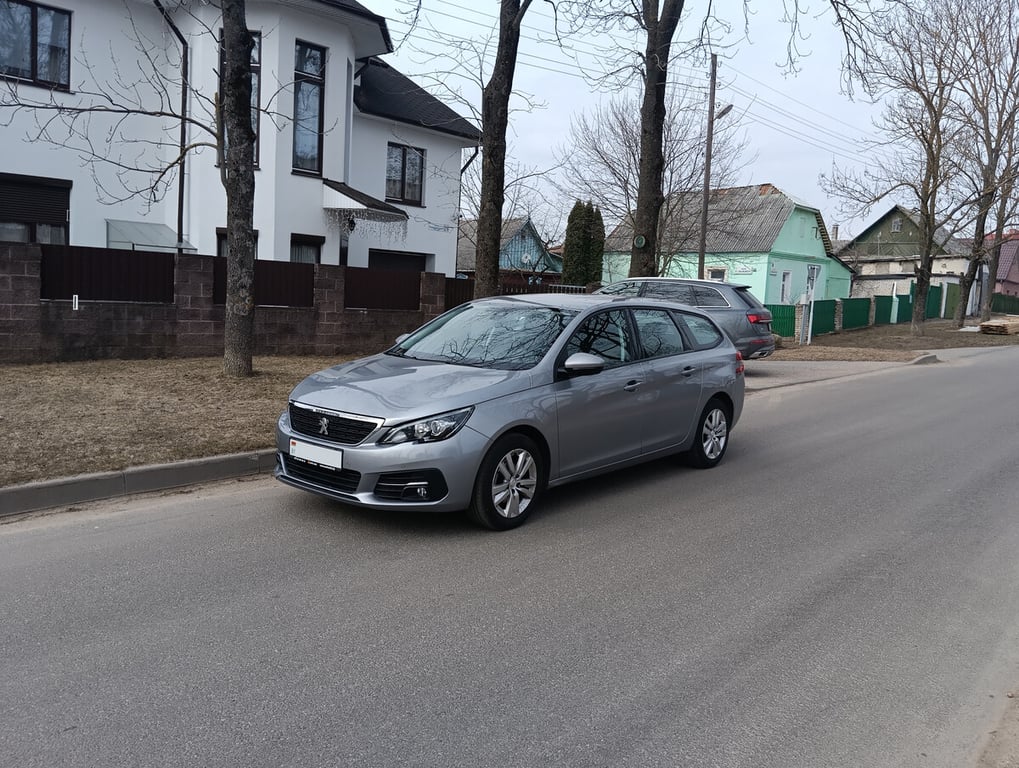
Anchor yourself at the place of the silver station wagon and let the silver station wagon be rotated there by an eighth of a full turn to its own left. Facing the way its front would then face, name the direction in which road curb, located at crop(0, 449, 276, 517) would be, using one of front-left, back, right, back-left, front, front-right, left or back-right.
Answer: right

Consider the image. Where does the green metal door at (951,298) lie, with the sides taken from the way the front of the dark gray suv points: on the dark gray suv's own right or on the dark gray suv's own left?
on the dark gray suv's own right

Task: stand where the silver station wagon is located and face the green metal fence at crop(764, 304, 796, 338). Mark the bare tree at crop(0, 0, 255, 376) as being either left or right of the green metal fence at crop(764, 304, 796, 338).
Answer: left

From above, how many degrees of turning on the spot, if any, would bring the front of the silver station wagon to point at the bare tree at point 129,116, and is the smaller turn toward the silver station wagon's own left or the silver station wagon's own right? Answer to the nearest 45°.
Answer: approximately 90° to the silver station wagon's own right

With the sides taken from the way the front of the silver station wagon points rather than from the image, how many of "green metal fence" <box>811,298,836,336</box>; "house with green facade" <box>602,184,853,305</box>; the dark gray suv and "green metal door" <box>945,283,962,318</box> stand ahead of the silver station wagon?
0

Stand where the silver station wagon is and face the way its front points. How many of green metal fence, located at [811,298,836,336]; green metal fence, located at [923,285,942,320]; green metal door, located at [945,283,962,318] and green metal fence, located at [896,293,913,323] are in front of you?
0

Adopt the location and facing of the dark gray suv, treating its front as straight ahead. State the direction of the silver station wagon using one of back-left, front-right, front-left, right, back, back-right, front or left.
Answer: back-left

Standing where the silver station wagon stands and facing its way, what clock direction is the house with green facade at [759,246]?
The house with green facade is roughly at 5 o'clock from the silver station wagon.

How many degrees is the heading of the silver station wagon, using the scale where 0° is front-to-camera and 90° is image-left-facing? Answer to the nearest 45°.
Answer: approximately 45°

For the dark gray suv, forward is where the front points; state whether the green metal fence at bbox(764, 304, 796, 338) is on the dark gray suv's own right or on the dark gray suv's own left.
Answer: on the dark gray suv's own right

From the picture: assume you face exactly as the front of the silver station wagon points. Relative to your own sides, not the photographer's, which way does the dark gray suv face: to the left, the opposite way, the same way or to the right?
to the right

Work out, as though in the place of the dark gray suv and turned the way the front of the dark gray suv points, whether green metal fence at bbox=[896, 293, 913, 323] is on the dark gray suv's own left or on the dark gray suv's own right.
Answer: on the dark gray suv's own right

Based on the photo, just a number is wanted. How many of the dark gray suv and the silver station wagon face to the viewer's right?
0

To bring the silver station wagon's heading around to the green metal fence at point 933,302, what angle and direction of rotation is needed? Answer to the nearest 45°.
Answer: approximately 180°

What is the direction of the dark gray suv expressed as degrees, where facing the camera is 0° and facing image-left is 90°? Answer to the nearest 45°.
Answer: approximately 135°
